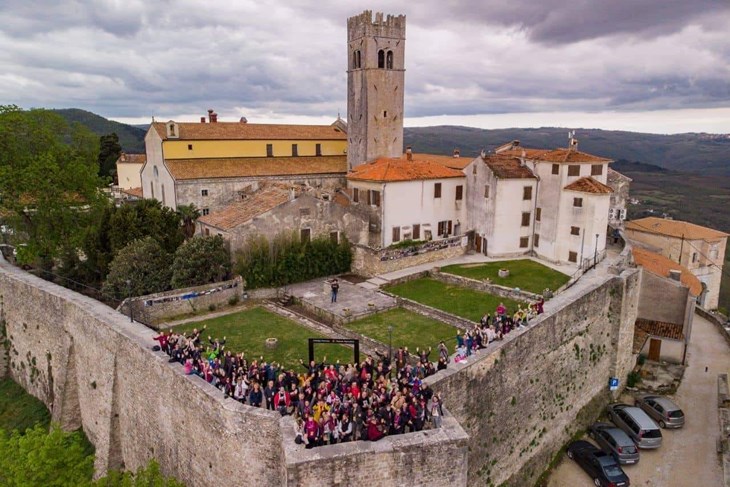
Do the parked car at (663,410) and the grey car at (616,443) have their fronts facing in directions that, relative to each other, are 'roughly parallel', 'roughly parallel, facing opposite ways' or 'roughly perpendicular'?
roughly parallel

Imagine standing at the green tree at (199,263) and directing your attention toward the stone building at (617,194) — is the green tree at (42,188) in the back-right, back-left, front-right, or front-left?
back-left

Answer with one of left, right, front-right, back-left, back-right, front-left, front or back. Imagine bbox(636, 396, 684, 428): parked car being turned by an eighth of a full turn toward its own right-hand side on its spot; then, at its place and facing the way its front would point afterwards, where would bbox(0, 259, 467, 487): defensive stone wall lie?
back-left

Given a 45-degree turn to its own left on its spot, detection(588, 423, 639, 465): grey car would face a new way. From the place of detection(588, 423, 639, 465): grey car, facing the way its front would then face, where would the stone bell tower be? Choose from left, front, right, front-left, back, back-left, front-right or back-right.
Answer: front-right

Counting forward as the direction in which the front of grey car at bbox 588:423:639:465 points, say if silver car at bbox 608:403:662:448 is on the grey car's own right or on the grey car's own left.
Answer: on the grey car's own right

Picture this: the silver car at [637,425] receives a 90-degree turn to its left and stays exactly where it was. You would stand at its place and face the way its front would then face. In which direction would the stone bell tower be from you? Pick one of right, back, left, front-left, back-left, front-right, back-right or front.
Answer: right

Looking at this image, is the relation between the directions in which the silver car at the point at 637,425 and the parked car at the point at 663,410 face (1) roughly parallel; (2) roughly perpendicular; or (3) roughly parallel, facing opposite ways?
roughly parallel

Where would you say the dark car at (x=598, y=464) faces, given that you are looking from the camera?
facing away from the viewer and to the left of the viewer

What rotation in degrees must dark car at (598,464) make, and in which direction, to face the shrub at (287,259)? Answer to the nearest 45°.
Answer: approximately 45° to its left

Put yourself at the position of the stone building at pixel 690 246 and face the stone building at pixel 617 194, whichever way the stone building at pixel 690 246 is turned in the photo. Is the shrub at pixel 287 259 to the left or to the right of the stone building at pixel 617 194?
left

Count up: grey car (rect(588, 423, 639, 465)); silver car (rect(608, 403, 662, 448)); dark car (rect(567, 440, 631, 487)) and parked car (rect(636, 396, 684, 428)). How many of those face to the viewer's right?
0

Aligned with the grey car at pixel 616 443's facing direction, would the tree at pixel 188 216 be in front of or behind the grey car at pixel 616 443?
in front

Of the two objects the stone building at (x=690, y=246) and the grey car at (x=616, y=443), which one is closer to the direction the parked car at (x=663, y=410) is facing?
the stone building
